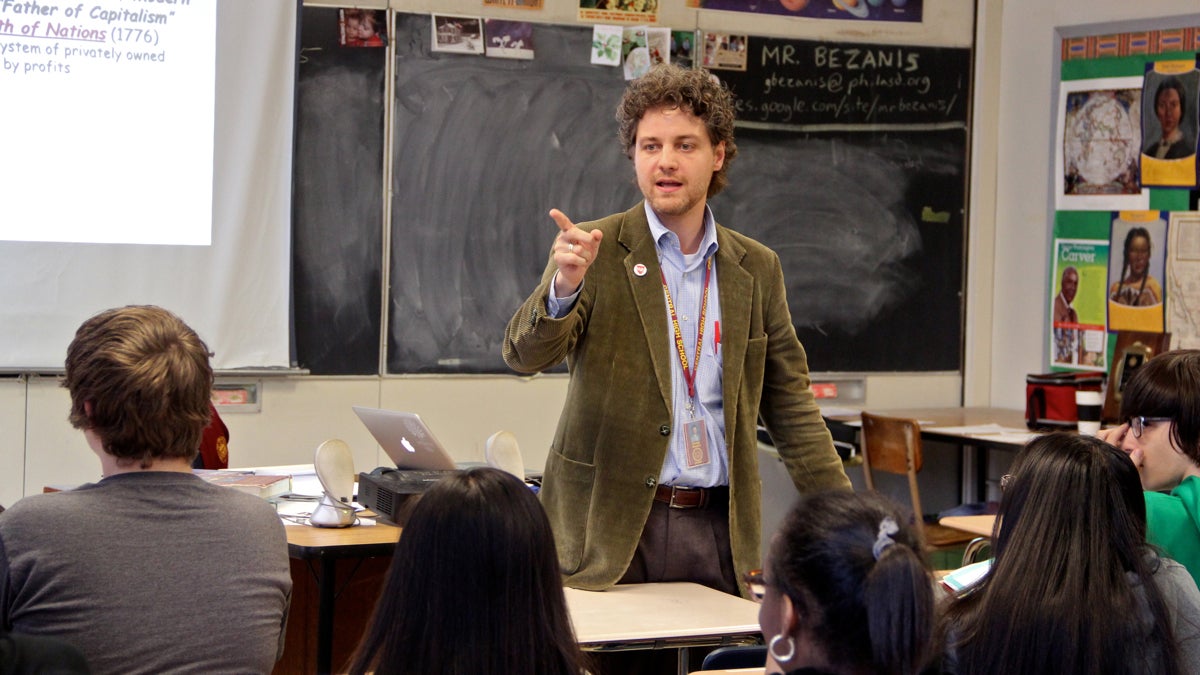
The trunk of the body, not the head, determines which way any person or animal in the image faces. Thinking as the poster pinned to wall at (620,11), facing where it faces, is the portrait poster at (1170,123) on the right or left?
on its left

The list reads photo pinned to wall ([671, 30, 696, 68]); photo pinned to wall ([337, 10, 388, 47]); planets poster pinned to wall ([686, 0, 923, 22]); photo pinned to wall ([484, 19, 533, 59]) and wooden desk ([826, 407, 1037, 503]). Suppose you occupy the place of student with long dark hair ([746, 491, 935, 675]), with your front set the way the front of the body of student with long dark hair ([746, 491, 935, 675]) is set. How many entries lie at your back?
0

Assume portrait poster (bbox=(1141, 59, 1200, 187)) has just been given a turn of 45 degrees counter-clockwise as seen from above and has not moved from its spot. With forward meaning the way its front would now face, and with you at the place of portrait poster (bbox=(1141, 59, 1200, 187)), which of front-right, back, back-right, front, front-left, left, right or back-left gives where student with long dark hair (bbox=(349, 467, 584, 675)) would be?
front

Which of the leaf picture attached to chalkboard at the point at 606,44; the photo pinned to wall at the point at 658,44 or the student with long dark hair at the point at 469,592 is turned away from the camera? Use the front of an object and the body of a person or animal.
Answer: the student with long dark hair

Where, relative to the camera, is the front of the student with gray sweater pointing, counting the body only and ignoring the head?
away from the camera

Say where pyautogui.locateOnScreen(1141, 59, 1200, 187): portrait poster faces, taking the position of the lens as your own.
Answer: facing the viewer and to the left of the viewer

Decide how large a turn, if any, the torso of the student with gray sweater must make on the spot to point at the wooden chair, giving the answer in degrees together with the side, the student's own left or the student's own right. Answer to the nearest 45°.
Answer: approximately 45° to the student's own right

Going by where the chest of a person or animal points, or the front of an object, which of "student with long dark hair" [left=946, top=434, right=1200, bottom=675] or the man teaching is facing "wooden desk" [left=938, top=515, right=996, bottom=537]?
the student with long dark hair

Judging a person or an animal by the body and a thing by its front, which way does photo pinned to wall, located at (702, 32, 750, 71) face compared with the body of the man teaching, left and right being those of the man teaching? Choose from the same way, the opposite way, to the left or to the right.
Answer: the same way

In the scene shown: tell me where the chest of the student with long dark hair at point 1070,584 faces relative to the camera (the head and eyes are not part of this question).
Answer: away from the camera

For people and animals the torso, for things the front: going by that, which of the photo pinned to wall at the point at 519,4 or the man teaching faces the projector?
the photo pinned to wall

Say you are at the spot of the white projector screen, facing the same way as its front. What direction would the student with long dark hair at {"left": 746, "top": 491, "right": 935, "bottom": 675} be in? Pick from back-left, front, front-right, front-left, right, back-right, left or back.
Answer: front

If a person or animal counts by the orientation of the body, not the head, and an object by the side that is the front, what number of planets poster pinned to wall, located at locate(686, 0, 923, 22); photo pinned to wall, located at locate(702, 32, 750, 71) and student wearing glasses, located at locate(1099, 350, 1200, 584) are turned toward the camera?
2

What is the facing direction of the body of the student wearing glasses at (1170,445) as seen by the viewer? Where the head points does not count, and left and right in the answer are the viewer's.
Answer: facing to the left of the viewer

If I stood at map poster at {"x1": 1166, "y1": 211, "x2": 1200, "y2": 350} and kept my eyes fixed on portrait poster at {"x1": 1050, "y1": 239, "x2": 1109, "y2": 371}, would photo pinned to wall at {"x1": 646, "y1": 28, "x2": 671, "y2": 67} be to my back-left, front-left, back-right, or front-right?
front-left

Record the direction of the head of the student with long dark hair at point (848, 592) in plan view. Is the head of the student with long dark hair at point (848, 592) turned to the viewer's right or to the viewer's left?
to the viewer's left

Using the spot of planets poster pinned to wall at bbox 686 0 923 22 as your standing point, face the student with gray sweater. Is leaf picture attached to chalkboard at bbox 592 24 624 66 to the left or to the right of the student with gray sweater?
right

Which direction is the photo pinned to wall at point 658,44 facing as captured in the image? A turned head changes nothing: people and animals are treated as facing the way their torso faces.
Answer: toward the camera

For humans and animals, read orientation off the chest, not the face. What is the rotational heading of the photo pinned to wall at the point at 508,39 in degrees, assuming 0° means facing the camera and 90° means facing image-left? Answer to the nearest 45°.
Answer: approximately 0°

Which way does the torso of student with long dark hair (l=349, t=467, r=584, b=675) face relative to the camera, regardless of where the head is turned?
away from the camera

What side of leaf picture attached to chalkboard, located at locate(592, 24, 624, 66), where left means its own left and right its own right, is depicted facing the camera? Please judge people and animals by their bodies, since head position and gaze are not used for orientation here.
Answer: front

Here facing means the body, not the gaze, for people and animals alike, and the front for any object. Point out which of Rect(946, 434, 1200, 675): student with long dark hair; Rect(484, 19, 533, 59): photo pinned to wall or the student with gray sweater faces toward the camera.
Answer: the photo pinned to wall
